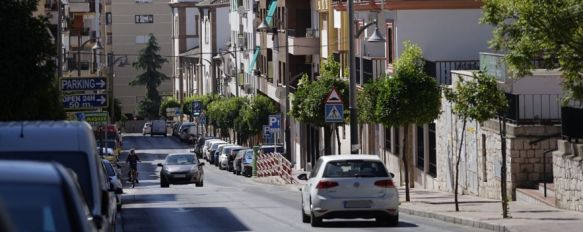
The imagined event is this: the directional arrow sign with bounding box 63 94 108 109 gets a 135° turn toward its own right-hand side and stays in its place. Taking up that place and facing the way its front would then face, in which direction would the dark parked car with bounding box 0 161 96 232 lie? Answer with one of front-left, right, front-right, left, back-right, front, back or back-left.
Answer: back-left

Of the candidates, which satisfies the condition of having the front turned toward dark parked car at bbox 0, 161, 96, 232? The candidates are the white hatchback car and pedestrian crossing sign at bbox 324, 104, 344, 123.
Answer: the pedestrian crossing sign

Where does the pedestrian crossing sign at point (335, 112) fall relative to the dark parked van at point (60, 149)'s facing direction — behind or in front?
behind

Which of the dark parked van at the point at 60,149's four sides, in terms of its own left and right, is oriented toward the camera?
front

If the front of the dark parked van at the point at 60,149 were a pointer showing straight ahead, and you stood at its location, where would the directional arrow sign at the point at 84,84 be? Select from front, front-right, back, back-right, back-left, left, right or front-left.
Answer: back

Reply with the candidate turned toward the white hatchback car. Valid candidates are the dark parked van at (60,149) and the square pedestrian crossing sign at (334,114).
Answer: the square pedestrian crossing sign

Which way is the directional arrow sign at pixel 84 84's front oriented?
toward the camera

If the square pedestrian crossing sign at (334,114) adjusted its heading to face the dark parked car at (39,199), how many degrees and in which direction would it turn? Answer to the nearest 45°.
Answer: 0° — it already faces it

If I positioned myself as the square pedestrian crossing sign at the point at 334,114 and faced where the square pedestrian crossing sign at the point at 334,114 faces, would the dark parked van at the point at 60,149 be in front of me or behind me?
in front

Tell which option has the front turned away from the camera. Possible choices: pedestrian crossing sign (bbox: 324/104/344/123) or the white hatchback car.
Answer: the white hatchback car

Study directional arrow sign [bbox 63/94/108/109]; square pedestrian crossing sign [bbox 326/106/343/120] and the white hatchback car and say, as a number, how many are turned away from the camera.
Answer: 1

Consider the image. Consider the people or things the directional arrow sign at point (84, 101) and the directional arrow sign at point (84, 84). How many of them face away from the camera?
0

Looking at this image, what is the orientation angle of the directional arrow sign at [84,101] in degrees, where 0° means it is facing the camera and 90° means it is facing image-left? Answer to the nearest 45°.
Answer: approximately 0°

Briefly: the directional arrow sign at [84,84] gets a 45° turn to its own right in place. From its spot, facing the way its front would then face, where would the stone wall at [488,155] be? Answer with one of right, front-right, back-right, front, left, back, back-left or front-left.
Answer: left

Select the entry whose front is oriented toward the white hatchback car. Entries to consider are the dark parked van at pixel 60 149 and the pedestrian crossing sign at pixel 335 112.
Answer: the pedestrian crossing sign

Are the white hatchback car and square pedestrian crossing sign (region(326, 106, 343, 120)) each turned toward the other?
yes

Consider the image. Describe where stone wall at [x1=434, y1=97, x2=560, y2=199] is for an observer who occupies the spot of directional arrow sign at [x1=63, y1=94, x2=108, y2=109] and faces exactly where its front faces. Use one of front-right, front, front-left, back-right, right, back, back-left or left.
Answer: front-left

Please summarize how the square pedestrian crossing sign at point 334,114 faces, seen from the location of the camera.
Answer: facing the viewer
